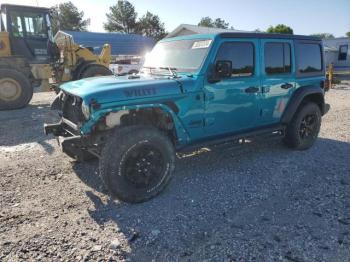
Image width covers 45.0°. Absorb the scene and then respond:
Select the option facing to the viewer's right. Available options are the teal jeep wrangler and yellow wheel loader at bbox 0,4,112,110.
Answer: the yellow wheel loader

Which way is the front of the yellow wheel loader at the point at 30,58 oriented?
to the viewer's right

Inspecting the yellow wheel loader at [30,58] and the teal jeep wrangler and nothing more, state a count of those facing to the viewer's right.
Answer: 1

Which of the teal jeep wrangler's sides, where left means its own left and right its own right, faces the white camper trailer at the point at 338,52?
back

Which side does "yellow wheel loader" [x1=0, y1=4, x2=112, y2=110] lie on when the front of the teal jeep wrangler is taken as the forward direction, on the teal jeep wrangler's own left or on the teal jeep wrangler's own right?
on the teal jeep wrangler's own right

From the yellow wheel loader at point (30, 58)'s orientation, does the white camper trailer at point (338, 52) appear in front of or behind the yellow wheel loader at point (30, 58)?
in front

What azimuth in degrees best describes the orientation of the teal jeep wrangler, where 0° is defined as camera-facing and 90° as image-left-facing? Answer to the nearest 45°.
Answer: approximately 45°
